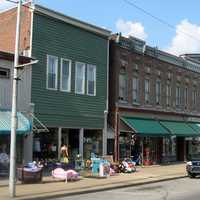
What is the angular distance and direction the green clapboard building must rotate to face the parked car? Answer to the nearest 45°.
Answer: approximately 45° to its left

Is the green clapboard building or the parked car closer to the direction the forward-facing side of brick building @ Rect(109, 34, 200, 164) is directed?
the parked car

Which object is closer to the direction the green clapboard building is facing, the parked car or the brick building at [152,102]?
the parked car

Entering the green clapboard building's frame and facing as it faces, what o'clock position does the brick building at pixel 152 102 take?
The brick building is roughly at 9 o'clock from the green clapboard building.

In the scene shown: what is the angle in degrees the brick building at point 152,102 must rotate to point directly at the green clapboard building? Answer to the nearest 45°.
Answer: approximately 90° to its right

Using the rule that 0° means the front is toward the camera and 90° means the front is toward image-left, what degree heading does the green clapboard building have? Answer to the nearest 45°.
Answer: approximately 315°
